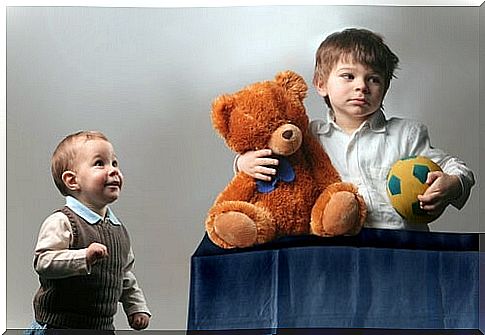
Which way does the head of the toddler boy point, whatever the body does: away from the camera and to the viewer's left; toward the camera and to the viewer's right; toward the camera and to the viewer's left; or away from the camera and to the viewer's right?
toward the camera and to the viewer's right

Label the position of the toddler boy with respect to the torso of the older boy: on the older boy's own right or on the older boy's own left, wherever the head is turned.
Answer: on the older boy's own right

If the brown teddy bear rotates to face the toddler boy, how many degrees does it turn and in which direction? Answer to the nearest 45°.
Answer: approximately 90° to its right

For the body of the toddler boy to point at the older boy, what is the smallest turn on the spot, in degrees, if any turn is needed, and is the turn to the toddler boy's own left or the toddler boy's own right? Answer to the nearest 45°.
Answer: approximately 45° to the toddler boy's own left

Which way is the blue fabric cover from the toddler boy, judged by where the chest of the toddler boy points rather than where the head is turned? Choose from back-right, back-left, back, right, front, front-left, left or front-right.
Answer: front-left

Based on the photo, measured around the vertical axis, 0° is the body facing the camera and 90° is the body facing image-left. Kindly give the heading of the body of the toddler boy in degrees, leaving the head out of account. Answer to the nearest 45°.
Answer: approximately 315°

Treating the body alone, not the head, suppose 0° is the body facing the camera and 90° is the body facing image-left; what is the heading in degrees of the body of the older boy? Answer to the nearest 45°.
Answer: approximately 0°

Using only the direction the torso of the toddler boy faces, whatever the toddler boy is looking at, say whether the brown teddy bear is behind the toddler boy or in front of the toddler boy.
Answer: in front
